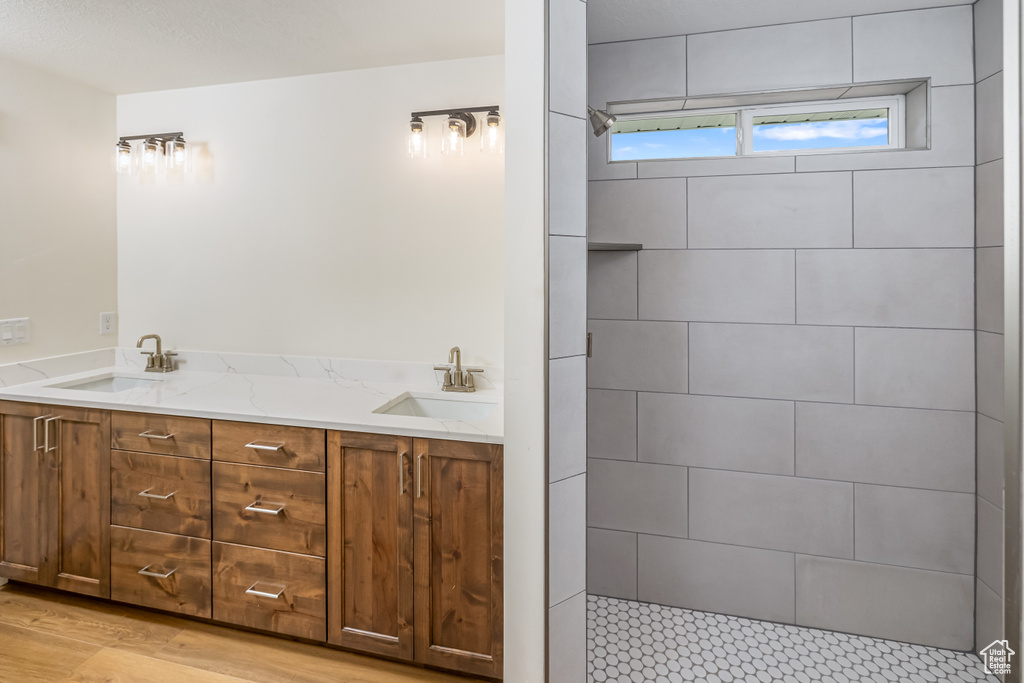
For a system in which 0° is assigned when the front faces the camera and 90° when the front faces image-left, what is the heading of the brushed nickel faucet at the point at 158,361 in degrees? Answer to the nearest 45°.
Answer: approximately 45°

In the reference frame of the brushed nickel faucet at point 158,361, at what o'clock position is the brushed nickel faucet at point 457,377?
the brushed nickel faucet at point 457,377 is roughly at 9 o'clock from the brushed nickel faucet at point 158,361.

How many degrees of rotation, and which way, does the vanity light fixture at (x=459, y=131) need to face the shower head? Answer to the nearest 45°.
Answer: approximately 90° to its left

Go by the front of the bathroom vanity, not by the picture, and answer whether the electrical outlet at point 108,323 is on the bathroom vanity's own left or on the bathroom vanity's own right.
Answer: on the bathroom vanity's own right

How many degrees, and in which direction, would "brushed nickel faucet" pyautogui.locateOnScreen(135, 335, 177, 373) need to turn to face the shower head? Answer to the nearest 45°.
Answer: approximately 90° to its left

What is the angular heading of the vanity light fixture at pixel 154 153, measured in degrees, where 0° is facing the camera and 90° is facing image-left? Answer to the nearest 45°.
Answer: approximately 45°

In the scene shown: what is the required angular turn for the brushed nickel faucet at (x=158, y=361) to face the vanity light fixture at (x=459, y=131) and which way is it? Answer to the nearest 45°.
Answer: approximately 90° to its left

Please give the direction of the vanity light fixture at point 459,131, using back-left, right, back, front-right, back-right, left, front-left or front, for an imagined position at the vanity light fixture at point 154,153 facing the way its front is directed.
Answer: left

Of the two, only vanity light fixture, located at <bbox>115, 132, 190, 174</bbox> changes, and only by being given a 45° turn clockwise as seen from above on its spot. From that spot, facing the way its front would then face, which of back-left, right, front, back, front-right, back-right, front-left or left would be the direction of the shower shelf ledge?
back-left

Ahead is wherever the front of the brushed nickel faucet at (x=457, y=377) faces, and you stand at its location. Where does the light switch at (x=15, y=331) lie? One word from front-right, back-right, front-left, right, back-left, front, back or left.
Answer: front-right
